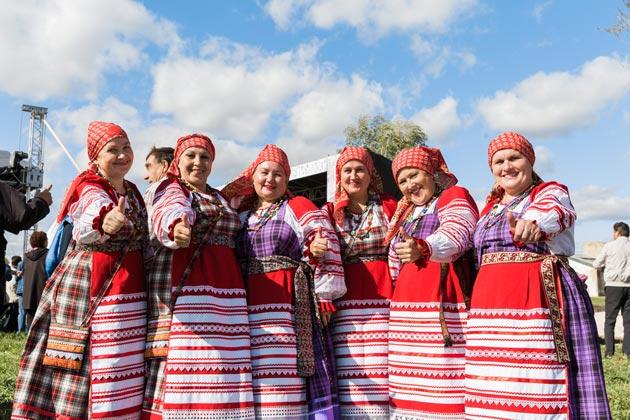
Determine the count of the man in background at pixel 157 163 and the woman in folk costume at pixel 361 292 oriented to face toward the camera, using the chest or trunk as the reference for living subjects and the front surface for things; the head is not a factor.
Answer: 1

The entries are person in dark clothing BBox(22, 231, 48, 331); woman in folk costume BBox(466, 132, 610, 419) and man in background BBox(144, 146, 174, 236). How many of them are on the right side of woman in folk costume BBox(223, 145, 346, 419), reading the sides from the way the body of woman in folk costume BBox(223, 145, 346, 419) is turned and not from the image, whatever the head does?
2

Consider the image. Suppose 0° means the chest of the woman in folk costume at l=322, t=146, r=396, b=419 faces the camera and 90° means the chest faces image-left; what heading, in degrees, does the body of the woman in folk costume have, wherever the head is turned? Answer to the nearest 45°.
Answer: approximately 0°

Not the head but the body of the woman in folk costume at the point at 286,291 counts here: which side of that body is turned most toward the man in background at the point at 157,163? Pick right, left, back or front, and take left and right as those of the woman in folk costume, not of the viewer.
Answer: right

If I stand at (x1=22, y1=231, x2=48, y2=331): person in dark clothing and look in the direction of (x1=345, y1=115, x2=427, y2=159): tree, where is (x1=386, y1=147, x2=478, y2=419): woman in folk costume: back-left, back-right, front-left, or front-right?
back-right

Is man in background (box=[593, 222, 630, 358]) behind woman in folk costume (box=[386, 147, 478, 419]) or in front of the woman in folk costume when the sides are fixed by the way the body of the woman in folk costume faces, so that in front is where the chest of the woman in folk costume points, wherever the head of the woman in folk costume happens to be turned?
behind

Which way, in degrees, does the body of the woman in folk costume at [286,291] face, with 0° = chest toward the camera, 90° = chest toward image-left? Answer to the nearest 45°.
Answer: approximately 45°

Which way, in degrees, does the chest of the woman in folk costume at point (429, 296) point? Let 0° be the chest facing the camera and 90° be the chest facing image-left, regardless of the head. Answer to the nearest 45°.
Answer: approximately 45°

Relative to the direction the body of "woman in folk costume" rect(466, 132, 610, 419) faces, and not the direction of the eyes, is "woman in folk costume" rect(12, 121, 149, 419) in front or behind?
in front
